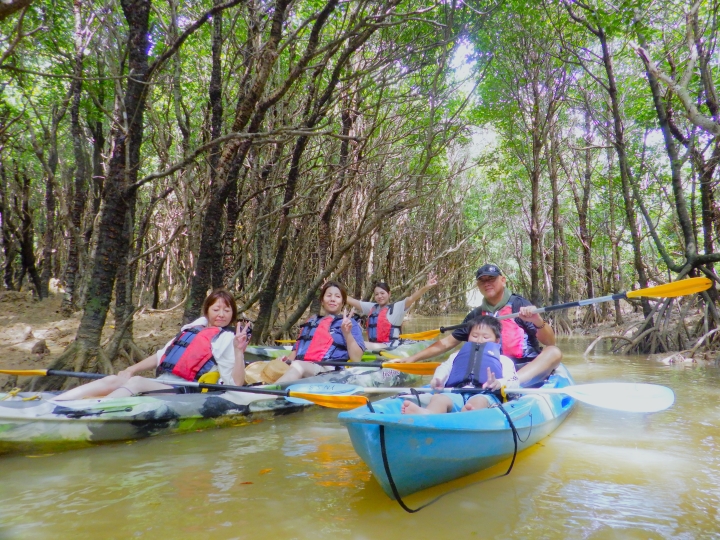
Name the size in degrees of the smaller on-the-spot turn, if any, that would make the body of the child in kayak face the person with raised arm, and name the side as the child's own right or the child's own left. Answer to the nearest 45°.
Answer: approximately 180°

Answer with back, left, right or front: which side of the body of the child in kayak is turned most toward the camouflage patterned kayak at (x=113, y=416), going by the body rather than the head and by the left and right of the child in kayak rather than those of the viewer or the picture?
right

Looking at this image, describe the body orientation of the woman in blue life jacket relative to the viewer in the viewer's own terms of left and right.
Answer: facing the viewer and to the left of the viewer

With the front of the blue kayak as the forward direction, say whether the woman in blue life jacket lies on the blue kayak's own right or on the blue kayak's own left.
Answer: on the blue kayak's own right

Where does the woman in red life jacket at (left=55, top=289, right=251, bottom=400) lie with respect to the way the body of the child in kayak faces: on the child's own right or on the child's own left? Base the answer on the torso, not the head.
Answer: on the child's own right

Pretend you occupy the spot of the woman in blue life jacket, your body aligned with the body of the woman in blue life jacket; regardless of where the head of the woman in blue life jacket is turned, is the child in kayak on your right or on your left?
on your left

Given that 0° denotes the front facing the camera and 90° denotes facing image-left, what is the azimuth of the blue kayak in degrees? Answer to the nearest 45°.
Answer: approximately 45°

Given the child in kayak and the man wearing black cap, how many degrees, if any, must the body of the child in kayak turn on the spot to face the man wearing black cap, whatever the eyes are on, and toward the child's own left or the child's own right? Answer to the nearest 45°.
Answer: approximately 180°

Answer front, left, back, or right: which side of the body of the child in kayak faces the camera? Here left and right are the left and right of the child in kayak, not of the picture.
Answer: front

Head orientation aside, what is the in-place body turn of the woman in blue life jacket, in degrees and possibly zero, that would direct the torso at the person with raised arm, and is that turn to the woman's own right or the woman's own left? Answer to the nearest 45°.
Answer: approximately 135° to the woman's own right
